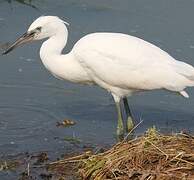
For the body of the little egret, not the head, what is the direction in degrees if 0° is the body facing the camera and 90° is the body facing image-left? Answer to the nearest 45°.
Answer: approximately 90°
